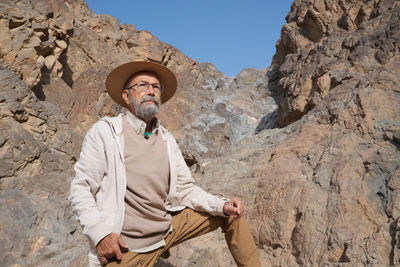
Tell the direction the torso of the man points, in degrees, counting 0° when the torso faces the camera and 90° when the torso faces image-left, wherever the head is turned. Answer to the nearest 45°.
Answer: approximately 315°
